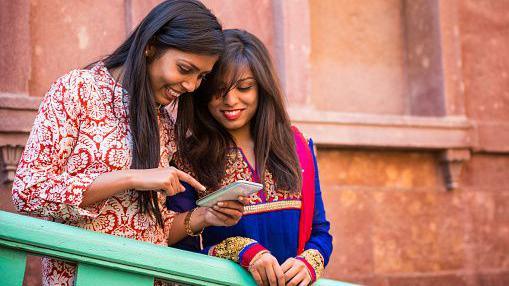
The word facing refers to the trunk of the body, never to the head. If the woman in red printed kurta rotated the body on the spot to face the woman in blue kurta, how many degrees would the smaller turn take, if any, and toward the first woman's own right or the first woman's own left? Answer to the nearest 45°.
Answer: approximately 90° to the first woman's own left

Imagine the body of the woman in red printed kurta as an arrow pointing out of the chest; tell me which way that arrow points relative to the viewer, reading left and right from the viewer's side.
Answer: facing the viewer and to the right of the viewer

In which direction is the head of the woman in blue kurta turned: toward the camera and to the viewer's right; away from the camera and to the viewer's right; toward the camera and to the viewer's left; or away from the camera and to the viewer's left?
toward the camera and to the viewer's left

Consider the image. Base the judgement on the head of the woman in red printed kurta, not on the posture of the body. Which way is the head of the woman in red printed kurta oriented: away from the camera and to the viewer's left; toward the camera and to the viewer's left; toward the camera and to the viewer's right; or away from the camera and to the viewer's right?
toward the camera and to the viewer's right
